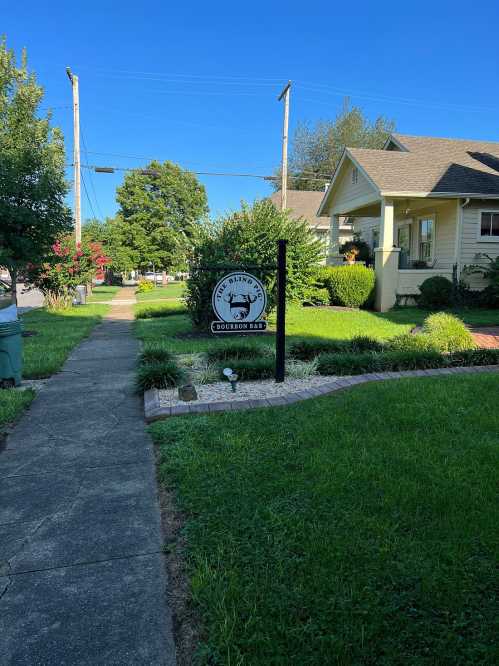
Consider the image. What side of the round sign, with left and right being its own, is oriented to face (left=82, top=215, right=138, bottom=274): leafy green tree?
back

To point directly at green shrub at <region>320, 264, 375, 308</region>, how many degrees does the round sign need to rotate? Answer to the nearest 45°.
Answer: approximately 180°

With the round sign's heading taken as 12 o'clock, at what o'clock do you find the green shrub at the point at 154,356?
The green shrub is roughly at 4 o'clock from the round sign.

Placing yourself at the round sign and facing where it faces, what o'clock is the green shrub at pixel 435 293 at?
The green shrub is roughly at 7 o'clock from the round sign.

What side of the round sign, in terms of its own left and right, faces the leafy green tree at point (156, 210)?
back

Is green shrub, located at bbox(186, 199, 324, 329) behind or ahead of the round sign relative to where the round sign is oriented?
behind

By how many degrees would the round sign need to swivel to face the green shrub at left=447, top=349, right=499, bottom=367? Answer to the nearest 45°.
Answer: approximately 90° to its left

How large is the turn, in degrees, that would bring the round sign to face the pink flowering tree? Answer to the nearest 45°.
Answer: approximately 135° to its right

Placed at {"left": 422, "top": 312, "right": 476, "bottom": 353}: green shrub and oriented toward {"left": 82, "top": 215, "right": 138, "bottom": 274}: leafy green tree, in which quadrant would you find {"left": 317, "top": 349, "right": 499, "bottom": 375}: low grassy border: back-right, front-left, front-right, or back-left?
back-left

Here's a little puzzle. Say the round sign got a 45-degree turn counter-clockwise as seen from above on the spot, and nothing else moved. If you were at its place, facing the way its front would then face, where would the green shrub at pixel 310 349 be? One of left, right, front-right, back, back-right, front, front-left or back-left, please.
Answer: left

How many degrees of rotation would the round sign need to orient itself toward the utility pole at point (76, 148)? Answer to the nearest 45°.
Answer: approximately 180°

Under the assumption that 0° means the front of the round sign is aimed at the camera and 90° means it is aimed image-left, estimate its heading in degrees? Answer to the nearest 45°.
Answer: approximately 0°

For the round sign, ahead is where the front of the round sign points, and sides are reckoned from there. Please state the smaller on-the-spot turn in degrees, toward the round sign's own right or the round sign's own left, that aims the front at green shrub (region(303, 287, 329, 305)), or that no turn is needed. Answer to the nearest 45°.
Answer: approximately 180°
